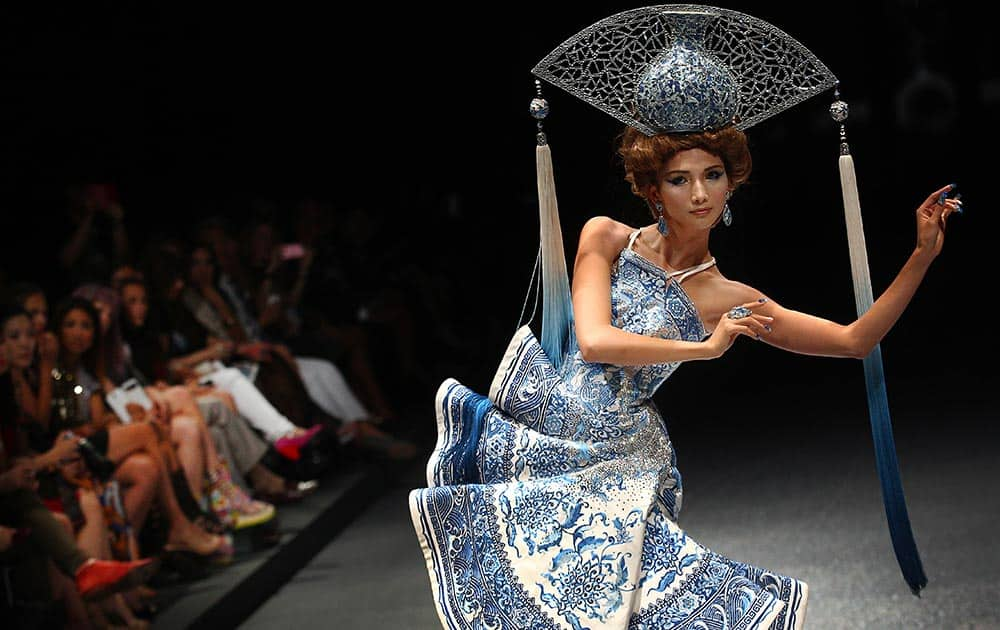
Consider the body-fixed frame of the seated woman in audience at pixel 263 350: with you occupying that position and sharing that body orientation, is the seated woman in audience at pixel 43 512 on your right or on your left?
on your right

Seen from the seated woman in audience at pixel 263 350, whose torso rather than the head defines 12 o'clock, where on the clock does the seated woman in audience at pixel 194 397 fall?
the seated woman in audience at pixel 194 397 is roughly at 2 o'clock from the seated woman in audience at pixel 263 350.

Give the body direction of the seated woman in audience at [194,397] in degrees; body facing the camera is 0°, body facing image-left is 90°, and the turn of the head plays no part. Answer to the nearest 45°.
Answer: approximately 315°

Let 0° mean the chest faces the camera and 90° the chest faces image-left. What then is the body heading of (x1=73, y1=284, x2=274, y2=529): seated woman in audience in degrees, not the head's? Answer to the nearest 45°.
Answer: approximately 315°

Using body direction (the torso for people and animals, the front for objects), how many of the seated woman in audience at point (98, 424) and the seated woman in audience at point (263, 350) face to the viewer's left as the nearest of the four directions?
0

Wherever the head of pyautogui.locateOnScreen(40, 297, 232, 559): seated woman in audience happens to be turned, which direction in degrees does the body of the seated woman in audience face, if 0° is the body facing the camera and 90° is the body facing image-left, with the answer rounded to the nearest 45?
approximately 315°

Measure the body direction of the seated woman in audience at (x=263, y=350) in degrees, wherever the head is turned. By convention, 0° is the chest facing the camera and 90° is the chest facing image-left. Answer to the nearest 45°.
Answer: approximately 315°
